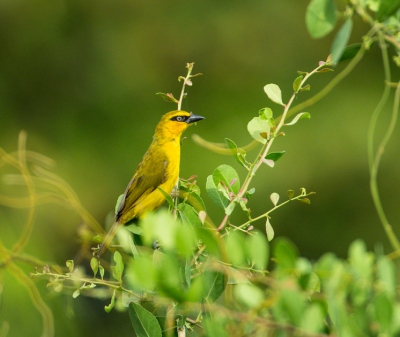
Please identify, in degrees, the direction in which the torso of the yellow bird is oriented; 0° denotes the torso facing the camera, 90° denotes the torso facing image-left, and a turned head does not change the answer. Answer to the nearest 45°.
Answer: approximately 270°
